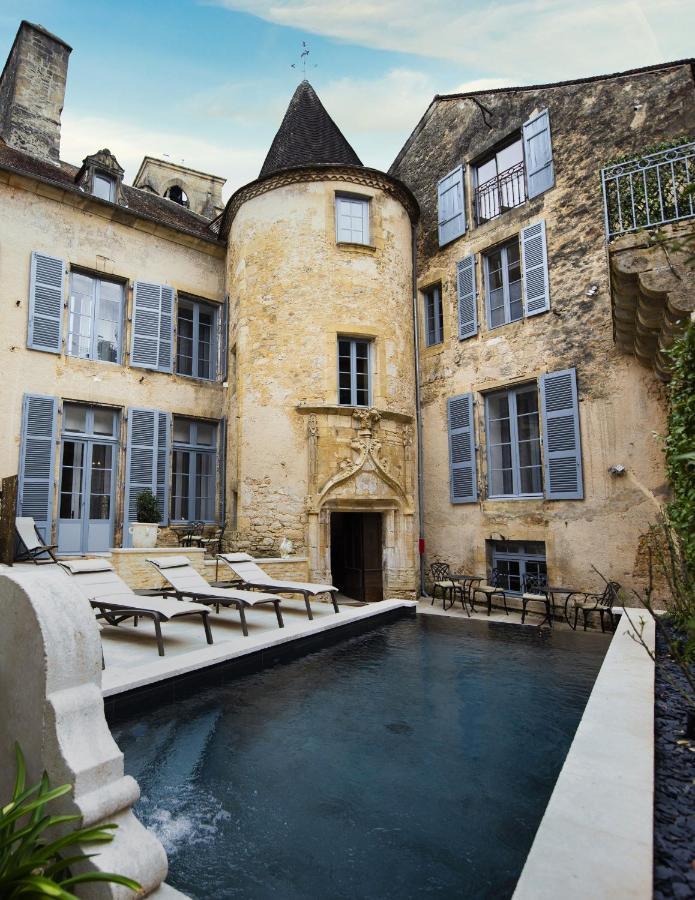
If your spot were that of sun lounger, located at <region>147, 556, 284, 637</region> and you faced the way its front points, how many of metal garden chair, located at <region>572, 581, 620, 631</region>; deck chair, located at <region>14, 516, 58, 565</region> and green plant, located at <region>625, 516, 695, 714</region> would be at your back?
1

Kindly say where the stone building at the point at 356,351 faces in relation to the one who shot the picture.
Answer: facing the viewer

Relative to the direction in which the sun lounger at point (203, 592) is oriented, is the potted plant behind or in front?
behind

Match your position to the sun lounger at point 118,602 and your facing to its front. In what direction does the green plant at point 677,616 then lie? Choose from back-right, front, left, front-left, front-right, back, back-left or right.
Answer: front

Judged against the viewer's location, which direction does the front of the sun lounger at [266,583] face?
facing the viewer and to the right of the viewer

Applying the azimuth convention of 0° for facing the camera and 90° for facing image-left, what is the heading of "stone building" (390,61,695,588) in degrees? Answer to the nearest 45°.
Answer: approximately 45°

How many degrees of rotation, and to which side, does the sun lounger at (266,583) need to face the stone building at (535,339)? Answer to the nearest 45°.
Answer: approximately 45° to its left

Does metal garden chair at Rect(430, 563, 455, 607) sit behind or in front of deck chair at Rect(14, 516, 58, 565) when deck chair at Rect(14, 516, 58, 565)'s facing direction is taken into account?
in front

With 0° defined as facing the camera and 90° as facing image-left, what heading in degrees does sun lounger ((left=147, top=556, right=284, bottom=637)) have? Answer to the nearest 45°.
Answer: approximately 315°

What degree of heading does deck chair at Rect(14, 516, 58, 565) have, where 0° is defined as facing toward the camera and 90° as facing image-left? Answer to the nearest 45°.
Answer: approximately 315°

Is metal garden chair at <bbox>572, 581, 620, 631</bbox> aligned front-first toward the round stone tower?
yes

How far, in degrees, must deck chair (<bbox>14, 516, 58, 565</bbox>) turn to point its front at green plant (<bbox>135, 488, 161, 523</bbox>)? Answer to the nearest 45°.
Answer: approximately 45° to its left

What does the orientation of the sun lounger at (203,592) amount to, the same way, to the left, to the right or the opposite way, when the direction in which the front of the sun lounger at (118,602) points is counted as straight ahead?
the same way

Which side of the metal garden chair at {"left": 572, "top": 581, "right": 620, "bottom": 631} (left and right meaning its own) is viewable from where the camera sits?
left

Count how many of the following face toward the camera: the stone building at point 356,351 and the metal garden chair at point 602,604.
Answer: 1

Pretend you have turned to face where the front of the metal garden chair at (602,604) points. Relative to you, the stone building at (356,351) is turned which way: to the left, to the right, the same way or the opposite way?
to the left
